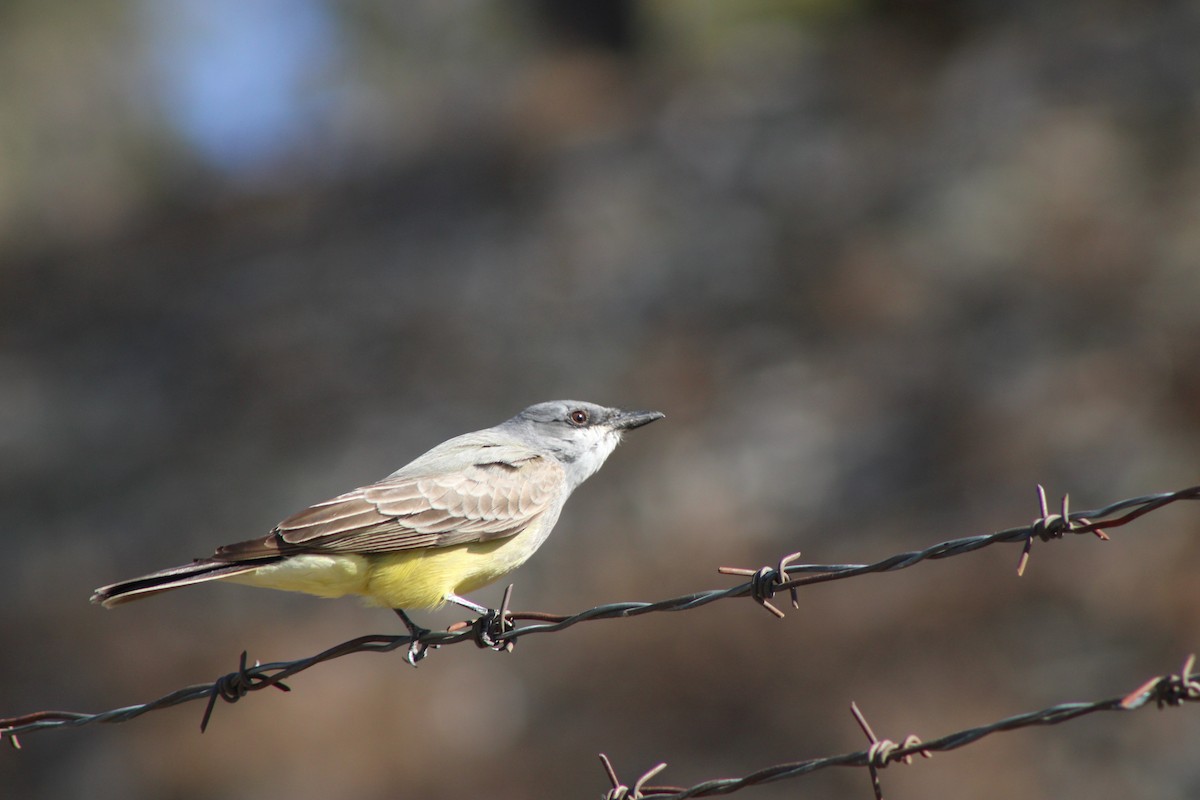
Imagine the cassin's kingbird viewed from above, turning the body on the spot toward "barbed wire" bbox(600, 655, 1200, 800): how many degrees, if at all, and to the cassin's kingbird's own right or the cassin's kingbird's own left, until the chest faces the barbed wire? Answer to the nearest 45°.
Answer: approximately 45° to the cassin's kingbird's own right

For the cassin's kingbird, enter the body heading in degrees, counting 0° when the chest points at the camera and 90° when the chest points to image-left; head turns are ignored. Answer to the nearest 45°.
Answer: approximately 270°
